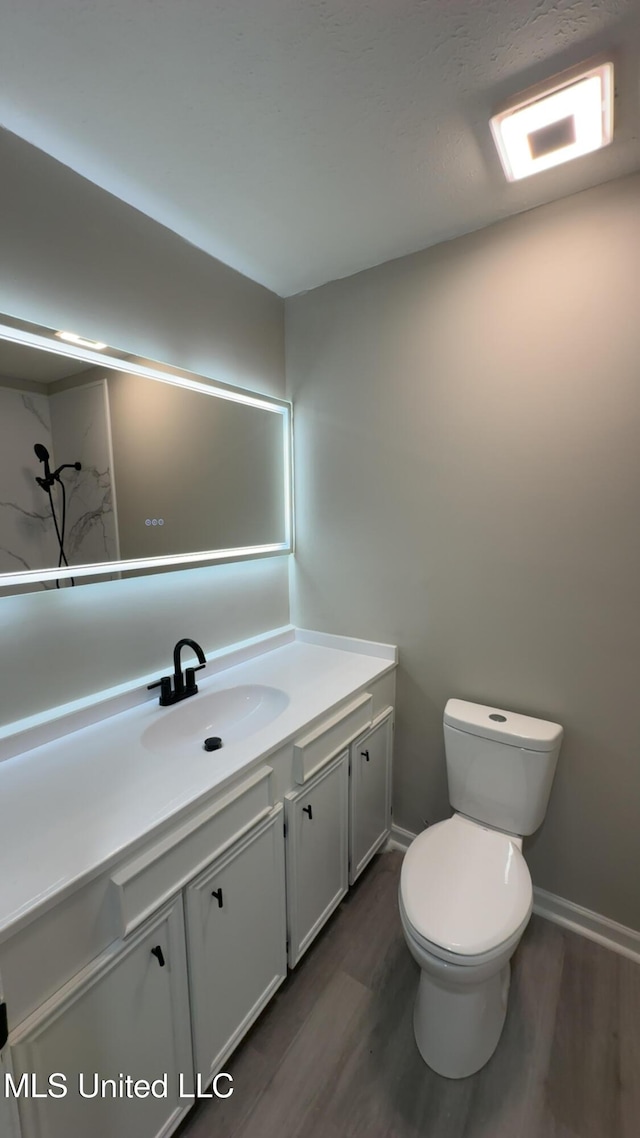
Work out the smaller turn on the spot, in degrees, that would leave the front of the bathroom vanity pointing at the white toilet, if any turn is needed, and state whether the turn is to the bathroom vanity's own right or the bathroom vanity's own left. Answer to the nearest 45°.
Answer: approximately 45° to the bathroom vanity's own left

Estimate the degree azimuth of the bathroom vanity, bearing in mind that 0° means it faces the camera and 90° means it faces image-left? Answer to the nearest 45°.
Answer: approximately 315°

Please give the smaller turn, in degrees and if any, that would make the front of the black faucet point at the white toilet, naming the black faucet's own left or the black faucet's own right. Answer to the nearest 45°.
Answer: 0° — it already faces it

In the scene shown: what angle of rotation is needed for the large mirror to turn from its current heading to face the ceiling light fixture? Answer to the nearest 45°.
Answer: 0° — it already faces it

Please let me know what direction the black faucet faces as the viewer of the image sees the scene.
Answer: facing the viewer and to the right of the viewer
